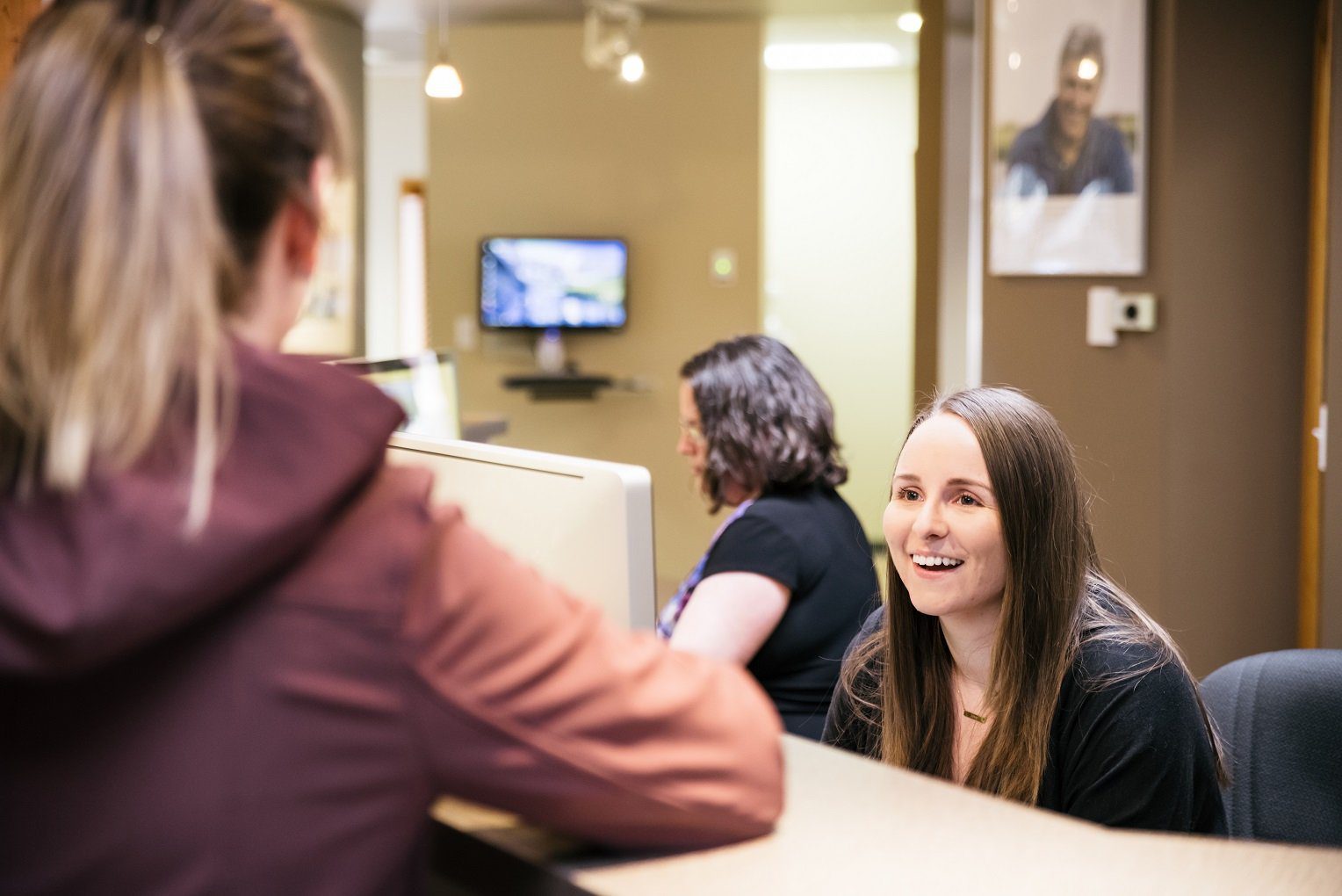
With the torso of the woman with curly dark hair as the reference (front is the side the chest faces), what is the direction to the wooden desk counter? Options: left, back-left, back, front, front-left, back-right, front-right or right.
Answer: back-left

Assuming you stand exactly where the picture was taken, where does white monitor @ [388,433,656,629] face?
facing away from the viewer and to the right of the viewer

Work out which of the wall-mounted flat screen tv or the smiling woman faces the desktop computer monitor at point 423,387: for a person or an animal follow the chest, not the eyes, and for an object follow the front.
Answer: the wall-mounted flat screen tv

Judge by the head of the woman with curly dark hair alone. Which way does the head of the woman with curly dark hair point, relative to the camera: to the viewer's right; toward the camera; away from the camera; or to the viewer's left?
to the viewer's left

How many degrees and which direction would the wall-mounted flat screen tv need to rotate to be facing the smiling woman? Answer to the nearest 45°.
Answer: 0° — it already faces them

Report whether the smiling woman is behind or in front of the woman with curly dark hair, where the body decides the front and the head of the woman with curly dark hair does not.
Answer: behind

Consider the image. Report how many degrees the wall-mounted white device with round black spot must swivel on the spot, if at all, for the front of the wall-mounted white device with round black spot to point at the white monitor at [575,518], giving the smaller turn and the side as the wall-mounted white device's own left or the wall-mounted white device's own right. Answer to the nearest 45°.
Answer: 0° — it already faces it

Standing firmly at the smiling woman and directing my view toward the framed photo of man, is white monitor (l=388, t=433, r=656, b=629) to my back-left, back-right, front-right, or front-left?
back-left

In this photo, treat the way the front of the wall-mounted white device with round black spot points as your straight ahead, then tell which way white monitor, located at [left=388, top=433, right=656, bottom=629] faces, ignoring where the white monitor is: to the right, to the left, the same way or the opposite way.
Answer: the opposite way

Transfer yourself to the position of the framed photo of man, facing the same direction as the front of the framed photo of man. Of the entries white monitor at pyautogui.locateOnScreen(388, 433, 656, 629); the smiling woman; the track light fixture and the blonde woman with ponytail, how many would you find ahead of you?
3

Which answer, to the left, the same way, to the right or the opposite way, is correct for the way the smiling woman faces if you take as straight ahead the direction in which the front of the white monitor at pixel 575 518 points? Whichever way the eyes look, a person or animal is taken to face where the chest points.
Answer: the opposite way
